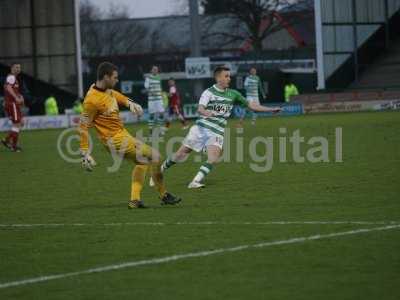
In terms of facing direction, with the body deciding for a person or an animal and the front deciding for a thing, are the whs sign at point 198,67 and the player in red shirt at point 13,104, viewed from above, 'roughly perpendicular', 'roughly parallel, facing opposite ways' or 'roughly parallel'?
roughly perpendicular

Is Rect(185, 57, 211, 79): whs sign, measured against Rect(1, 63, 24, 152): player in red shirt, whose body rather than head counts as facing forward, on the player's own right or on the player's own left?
on the player's own left

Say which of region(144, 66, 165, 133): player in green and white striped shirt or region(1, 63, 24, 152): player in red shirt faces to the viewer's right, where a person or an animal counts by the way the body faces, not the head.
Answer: the player in red shirt

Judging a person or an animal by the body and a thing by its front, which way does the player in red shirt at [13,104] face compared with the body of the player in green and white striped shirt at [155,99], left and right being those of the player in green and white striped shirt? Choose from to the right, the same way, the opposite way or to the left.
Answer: to the left

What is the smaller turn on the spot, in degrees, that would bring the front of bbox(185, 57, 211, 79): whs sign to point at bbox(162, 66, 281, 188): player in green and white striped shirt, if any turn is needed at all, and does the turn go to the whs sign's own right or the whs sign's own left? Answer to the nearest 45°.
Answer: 0° — it already faces them

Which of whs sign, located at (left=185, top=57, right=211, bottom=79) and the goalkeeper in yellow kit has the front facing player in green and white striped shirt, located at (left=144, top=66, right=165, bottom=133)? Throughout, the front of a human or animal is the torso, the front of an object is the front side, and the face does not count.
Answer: the whs sign

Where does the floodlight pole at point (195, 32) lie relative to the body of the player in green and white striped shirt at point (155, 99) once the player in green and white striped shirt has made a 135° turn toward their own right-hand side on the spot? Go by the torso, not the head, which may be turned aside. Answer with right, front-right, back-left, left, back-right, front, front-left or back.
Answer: front-right

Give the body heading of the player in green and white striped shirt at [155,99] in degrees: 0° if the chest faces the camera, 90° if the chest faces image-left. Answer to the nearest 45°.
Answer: approximately 0°

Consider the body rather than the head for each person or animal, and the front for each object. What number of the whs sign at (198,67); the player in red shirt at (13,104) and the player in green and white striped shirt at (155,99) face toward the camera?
2

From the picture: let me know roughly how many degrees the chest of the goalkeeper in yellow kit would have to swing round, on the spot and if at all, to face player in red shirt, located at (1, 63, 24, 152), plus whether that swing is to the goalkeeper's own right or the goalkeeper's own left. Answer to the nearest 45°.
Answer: approximately 135° to the goalkeeper's own left

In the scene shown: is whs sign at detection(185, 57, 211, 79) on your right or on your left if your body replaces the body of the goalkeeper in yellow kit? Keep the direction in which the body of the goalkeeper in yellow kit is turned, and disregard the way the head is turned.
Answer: on your left

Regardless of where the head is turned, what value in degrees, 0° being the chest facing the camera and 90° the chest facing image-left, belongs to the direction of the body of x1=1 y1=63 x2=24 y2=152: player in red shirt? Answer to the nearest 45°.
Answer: approximately 270°
